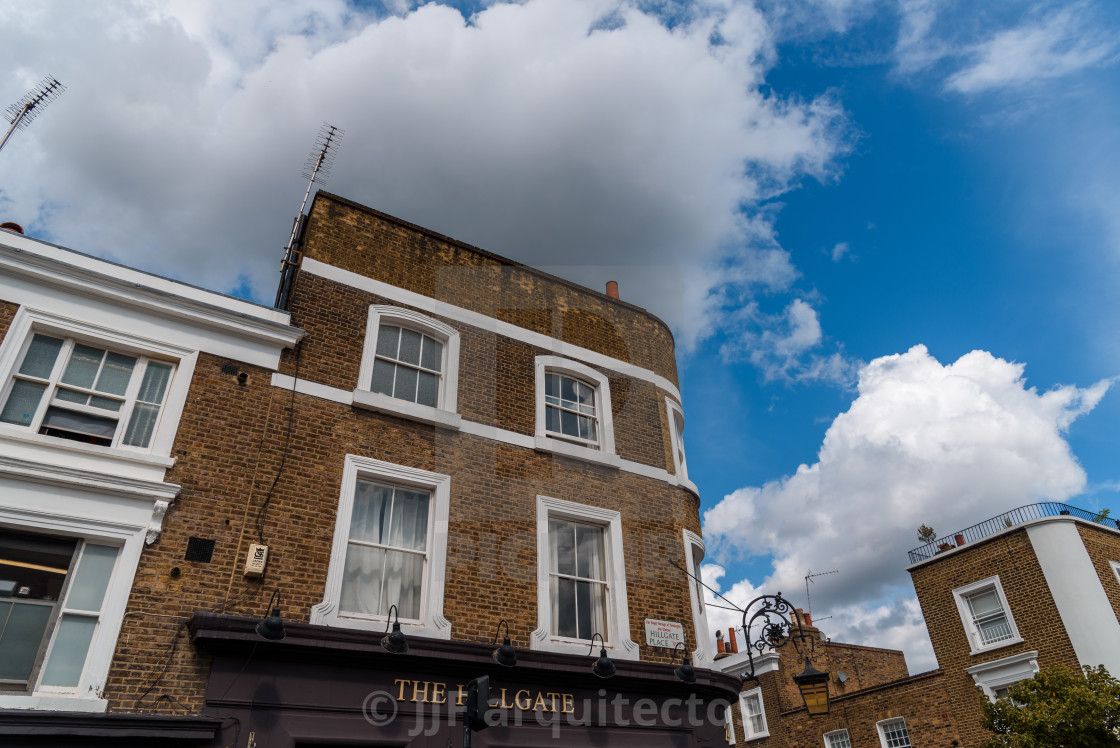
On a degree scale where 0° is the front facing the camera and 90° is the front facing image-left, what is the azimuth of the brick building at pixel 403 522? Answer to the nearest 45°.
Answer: approximately 315°

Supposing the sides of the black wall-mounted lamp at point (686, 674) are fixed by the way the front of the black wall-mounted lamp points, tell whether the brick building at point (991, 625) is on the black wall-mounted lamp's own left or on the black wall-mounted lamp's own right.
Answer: on the black wall-mounted lamp's own left

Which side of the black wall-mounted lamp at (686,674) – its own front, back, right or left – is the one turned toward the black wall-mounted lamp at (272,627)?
right

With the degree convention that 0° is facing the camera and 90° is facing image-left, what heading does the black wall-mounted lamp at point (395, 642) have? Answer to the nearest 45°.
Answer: approximately 315°

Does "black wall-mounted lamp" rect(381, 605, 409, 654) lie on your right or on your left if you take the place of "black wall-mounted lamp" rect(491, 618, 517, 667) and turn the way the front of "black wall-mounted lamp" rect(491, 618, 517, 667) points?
on your right

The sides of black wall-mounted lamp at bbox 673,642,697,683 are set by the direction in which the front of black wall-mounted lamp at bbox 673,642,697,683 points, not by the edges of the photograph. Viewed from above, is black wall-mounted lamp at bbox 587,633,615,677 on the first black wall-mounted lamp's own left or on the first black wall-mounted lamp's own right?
on the first black wall-mounted lamp's own right

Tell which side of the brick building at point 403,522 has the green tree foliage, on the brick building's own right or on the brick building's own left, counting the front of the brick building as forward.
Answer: on the brick building's own left

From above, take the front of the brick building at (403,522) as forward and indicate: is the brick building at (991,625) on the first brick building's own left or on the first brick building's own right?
on the first brick building's own left

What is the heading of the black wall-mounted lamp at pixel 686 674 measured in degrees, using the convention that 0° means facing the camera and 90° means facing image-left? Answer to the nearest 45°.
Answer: approximately 315°

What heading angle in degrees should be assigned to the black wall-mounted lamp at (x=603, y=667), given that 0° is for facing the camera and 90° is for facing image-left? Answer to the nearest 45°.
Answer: approximately 315°

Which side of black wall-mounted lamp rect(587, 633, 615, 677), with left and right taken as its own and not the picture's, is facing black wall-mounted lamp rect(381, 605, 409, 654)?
right
